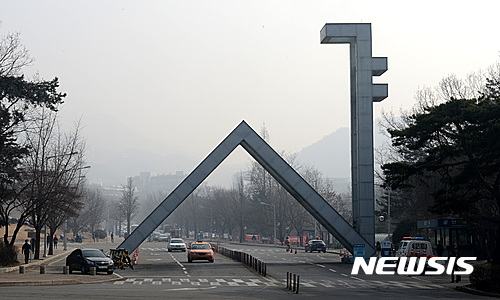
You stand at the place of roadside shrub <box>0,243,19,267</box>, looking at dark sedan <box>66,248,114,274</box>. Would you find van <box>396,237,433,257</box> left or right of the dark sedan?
left

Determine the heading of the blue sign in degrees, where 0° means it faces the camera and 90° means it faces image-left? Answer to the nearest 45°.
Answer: approximately 0°

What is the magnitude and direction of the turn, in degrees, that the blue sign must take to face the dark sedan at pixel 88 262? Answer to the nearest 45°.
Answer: approximately 45° to its right
